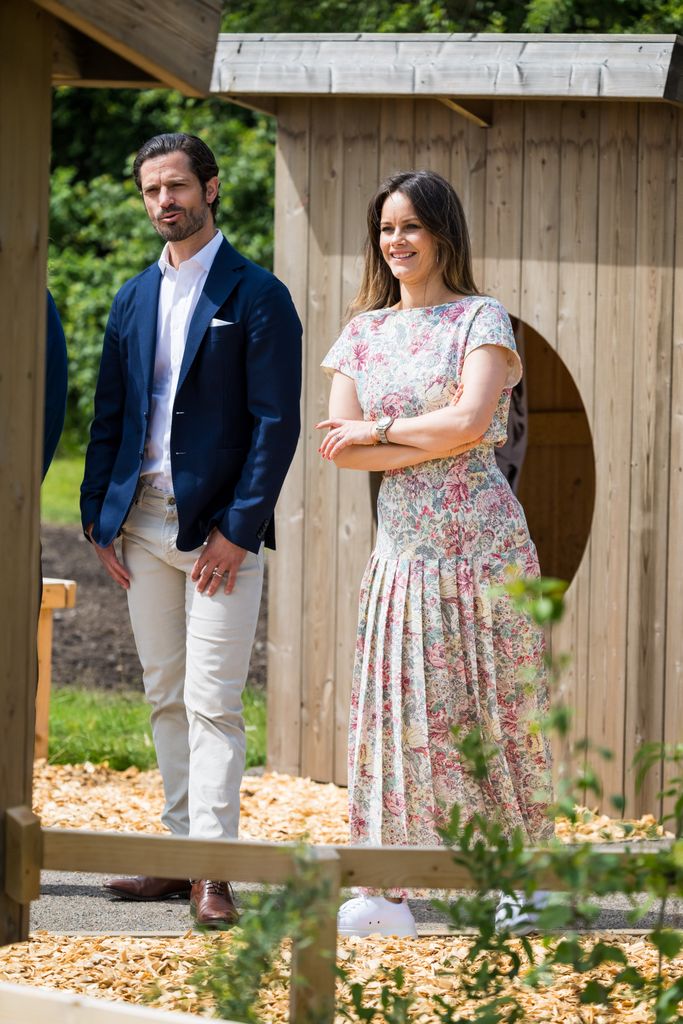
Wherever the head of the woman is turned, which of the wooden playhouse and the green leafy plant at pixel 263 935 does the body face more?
the green leafy plant

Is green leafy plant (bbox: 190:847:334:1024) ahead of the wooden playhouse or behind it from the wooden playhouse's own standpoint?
ahead

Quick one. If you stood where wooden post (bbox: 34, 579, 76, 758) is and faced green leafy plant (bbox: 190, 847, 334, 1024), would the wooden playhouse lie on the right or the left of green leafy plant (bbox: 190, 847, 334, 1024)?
left

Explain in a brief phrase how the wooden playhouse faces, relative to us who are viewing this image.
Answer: facing the viewer

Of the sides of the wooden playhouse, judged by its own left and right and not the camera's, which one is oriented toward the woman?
front

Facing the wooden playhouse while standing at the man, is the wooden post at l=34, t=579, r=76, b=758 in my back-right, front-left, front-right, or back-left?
front-left

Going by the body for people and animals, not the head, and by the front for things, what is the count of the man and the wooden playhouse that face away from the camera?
0

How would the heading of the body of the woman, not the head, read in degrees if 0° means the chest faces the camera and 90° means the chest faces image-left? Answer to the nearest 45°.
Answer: approximately 45°

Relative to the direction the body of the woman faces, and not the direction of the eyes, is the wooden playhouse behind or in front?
behind

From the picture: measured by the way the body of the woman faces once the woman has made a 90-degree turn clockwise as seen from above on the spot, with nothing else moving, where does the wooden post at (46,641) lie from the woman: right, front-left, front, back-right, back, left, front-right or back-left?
front

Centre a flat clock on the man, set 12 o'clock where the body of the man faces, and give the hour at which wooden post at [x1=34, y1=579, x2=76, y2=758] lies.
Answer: The wooden post is roughly at 4 o'clock from the man.

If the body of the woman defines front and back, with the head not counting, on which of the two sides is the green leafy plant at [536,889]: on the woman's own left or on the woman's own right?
on the woman's own left

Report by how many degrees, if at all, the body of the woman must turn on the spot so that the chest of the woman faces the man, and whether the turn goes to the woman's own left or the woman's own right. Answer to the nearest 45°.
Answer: approximately 45° to the woman's own right

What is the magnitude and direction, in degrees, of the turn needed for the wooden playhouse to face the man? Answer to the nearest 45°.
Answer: approximately 45° to its right

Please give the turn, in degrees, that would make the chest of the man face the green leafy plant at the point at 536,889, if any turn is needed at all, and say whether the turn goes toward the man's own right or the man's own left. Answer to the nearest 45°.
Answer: approximately 45° to the man's own left

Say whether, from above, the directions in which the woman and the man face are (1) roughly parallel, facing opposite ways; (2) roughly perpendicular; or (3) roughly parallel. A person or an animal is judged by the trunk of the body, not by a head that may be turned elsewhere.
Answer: roughly parallel

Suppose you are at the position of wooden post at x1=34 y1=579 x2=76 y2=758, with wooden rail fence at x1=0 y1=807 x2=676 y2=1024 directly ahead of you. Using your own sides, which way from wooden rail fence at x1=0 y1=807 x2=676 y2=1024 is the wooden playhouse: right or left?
left

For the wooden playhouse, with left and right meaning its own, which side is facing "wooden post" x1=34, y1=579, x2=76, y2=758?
right

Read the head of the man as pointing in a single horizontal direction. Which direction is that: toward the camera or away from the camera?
toward the camera
